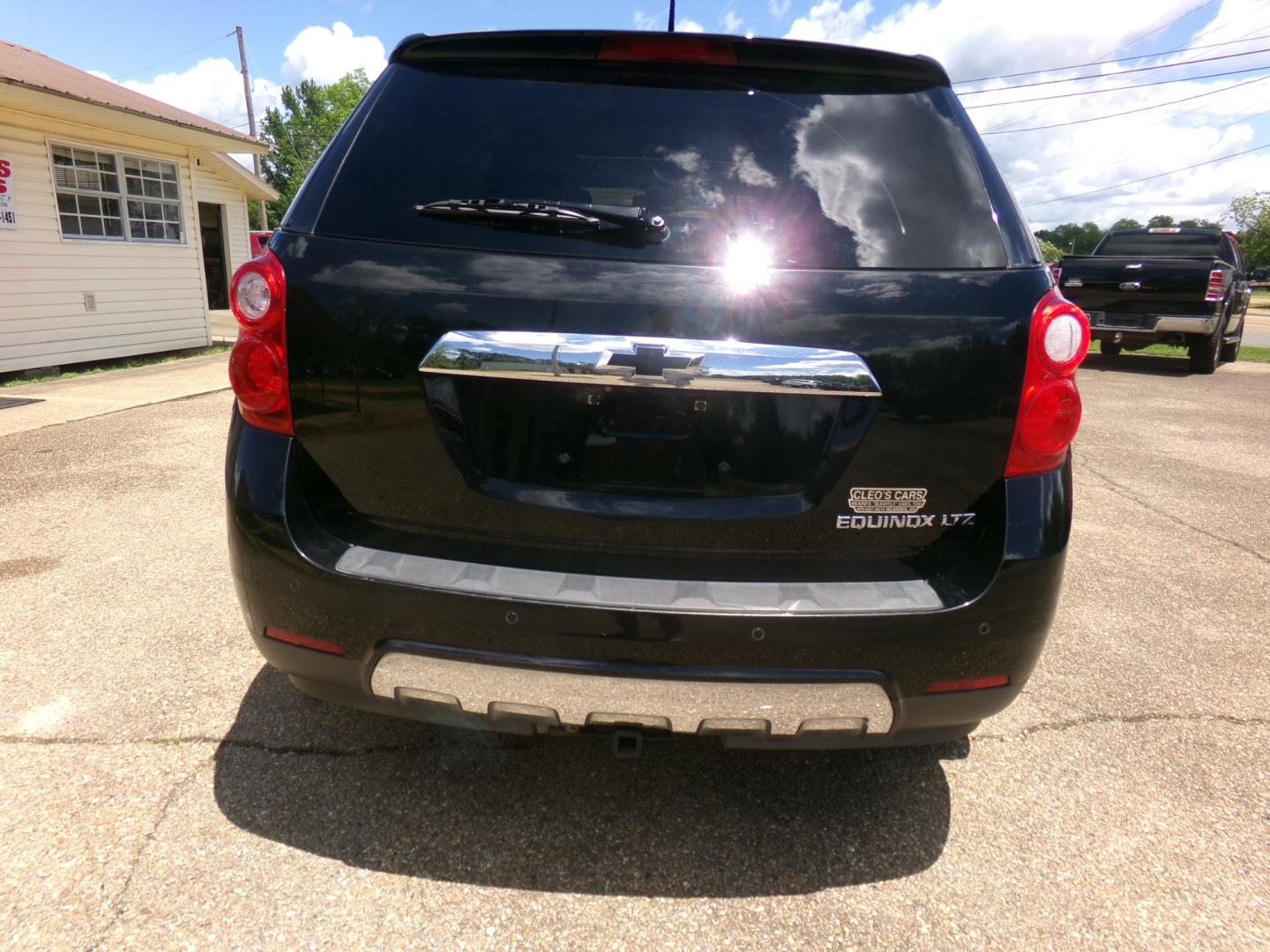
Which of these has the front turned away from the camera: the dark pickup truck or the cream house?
the dark pickup truck

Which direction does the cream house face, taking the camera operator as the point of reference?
facing the viewer and to the right of the viewer

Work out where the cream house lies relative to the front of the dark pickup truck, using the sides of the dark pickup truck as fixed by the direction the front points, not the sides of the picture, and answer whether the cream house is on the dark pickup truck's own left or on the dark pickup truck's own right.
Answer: on the dark pickup truck's own left

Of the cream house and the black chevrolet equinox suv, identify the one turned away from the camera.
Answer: the black chevrolet equinox suv

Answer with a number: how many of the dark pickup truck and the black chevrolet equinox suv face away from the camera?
2

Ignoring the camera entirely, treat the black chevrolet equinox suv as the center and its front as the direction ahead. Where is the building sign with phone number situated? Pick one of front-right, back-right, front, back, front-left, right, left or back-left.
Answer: front-left

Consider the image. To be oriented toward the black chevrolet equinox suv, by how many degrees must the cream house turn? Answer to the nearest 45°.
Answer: approximately 45° to its right

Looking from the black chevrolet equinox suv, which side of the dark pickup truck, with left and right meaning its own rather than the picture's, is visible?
back

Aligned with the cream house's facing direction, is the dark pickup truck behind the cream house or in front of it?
in front

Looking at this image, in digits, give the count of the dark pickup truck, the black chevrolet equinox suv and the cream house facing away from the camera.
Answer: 2

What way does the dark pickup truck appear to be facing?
away from the camera

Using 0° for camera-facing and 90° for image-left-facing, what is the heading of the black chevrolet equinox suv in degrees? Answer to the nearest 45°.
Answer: approximately 180°

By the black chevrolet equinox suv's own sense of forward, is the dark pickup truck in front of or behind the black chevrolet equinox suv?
in front

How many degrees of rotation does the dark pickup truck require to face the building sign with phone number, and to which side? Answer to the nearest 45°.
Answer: approximately 135° to its left

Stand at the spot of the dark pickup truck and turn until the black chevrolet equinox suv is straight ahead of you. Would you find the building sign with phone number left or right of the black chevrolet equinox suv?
right
